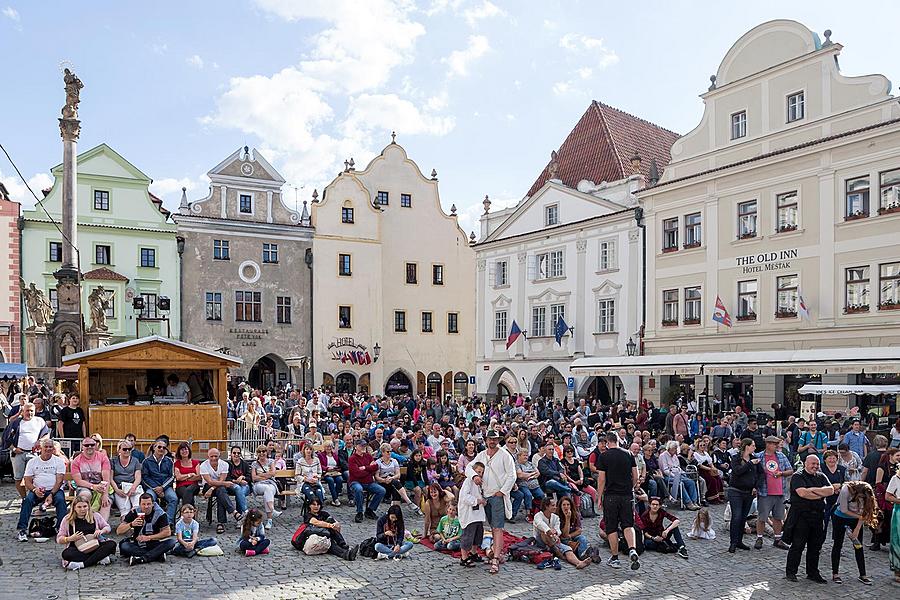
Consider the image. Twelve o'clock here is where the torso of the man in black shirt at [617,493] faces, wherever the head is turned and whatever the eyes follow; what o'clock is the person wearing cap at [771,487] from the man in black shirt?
The person wearing cap is roughly at 2 o'clock from the man in black shirt.

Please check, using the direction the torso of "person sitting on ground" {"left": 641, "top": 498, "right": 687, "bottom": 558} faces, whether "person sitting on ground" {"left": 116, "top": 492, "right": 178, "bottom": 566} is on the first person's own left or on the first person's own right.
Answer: on the first person's own right

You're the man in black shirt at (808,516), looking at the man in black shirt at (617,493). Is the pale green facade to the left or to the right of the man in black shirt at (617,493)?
right

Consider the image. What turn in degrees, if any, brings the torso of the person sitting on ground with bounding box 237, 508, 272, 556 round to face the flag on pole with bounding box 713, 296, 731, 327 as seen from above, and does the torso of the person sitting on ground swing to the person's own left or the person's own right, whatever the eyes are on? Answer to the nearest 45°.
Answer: approximately 135° to the person's own left

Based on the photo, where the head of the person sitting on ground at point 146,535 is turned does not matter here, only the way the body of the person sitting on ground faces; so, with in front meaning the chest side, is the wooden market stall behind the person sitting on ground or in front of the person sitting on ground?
behind

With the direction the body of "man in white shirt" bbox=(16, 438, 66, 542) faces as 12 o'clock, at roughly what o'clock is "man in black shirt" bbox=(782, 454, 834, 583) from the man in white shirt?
The man in black shirt is roughly at 10 o'clock from the man in white shirt.
